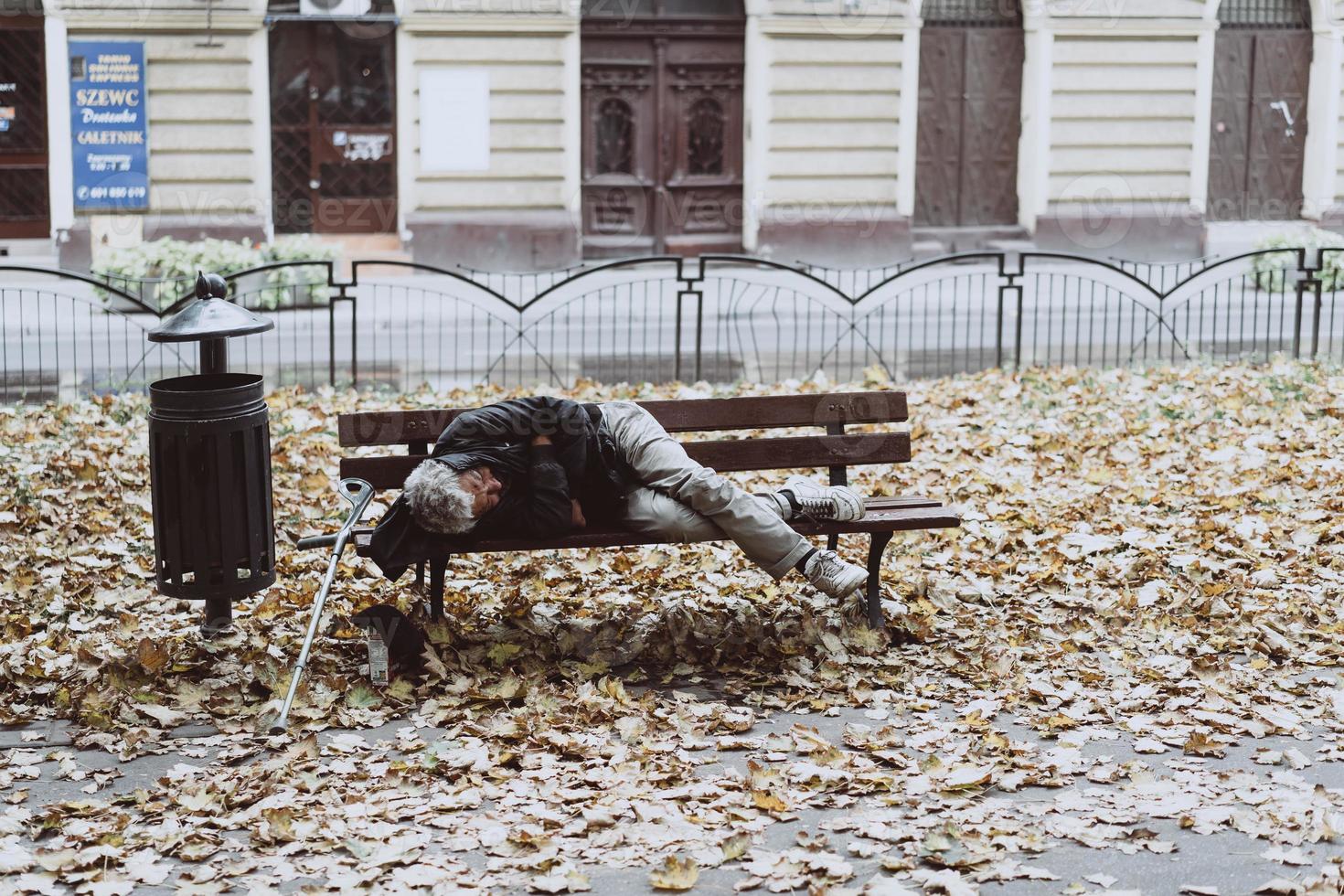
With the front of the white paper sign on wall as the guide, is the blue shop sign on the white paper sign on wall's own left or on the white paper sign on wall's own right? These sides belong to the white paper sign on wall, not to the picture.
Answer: on the white paper sign on wall's own right

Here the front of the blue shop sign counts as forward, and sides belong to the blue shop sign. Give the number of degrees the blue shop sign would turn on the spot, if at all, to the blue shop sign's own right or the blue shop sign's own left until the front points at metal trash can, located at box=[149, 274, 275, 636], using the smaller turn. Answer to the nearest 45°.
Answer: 0° — it already faces it

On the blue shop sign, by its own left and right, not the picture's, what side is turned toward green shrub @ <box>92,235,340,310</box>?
front

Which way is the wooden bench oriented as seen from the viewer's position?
toward the camera

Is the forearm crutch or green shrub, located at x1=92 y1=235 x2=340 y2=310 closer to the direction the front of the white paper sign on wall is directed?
the forearm crutch

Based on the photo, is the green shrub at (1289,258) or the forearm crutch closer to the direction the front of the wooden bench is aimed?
the forearm crutch

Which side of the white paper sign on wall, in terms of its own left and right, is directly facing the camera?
front

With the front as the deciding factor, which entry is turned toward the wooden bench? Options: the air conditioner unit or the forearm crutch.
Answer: the air conditioner unit

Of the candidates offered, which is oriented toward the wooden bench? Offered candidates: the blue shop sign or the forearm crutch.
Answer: the blue shop sign

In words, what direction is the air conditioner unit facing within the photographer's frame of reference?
facing the viewer

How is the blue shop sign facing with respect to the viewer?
toward the camera

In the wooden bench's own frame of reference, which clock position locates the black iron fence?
The black iron fence is roughly at 6 o'clock from the wooden bench.

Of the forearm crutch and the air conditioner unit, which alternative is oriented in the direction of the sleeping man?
the air conditioner unit

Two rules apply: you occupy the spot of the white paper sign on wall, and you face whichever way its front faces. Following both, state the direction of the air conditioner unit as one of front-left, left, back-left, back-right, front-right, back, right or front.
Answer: right

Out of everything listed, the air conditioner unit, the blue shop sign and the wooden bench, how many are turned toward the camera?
3
